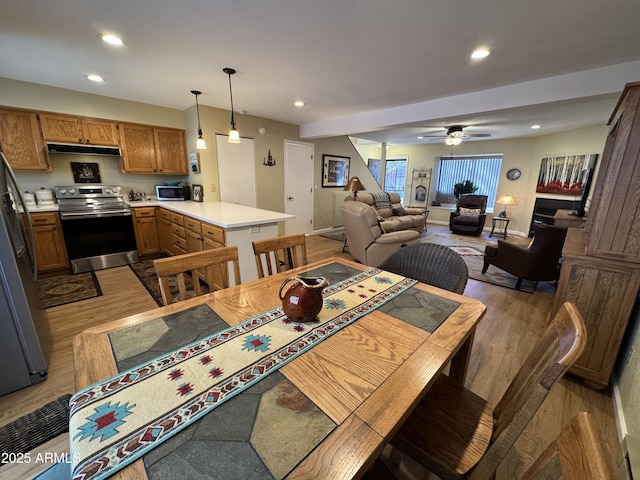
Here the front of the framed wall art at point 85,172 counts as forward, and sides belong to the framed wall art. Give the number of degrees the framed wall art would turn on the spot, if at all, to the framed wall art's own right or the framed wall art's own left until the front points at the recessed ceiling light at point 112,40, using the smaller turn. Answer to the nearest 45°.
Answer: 0° — it already faces it

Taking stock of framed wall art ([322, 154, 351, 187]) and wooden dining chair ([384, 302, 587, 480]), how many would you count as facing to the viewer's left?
1

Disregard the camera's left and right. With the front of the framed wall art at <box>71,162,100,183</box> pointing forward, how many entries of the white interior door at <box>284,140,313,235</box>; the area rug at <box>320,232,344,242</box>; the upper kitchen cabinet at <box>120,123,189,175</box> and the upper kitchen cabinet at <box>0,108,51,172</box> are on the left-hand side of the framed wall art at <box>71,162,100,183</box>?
3

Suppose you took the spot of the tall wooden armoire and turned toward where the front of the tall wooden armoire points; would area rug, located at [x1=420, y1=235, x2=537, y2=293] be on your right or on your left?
on your right

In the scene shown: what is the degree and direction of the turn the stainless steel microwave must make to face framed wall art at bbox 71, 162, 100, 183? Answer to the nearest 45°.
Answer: approximately 90° to its right

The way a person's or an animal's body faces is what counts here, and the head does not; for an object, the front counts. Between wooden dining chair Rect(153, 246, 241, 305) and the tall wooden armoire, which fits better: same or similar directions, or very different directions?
very different directions

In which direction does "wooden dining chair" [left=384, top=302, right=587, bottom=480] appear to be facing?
to the viewer's left
